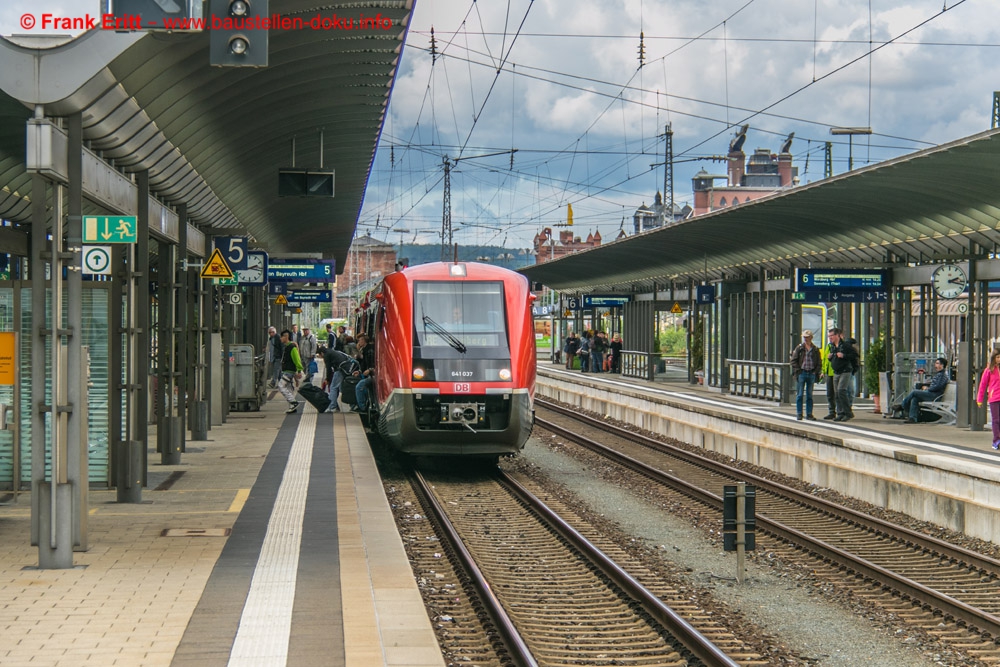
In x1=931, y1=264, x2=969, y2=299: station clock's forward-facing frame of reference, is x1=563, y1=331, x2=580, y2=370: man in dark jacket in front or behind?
behind

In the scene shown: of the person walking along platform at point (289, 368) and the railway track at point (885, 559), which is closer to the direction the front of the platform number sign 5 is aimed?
the railway track

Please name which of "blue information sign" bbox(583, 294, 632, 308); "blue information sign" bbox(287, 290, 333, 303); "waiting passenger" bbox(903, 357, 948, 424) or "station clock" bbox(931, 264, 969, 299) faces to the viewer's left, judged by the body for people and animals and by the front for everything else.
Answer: the waiting passenger

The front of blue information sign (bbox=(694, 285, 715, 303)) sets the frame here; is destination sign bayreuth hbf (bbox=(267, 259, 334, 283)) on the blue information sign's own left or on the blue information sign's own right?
on the blue information sign's own right

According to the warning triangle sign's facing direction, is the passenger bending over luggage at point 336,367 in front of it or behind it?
behind

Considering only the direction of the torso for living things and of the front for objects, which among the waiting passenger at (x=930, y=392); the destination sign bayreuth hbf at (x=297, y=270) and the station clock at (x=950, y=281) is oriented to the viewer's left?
the waiting passenger

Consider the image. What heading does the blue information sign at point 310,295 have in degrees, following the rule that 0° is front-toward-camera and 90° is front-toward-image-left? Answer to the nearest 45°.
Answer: approximately 0°
